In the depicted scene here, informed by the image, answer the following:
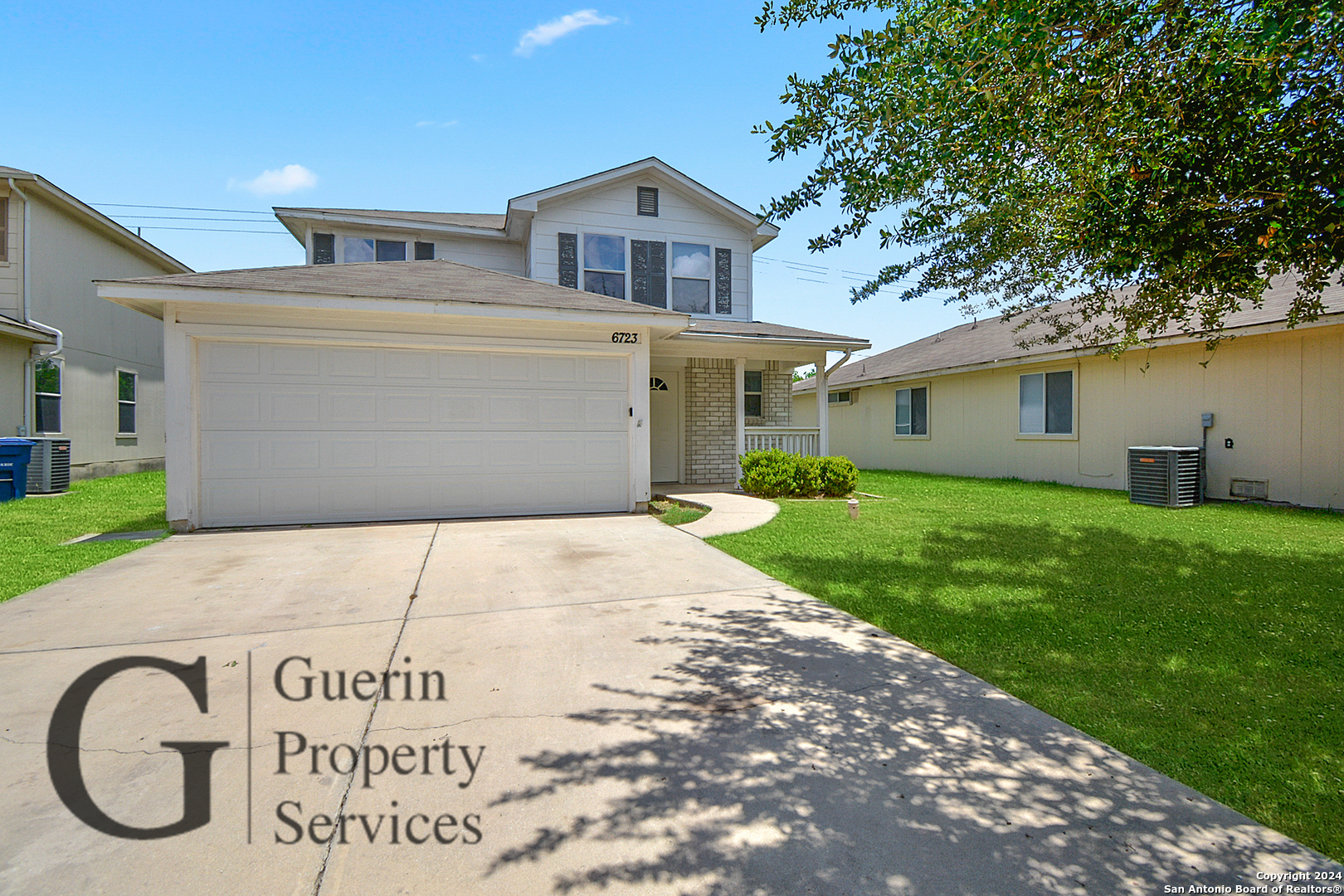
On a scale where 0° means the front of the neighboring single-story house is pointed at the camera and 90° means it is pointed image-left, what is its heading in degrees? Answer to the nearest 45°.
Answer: approximately 315°

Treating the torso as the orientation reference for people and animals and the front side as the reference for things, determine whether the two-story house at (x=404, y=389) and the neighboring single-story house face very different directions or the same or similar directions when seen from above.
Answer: same or similar directions

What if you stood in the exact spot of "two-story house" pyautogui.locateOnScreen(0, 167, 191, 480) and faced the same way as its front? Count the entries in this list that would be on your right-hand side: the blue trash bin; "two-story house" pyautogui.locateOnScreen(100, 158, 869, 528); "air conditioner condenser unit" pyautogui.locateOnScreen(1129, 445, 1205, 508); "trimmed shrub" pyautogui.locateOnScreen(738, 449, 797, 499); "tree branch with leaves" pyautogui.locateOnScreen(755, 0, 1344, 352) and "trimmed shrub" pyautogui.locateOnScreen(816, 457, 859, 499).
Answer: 0

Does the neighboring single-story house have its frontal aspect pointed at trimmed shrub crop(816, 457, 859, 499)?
no

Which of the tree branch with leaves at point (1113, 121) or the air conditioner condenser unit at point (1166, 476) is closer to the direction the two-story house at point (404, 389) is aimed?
the tree branch with leaves

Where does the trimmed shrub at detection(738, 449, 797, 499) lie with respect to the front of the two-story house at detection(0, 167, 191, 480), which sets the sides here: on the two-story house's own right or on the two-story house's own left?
on the two-story house's own left

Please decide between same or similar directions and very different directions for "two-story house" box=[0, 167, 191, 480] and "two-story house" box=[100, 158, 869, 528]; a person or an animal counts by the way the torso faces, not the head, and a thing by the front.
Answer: same or similar directions

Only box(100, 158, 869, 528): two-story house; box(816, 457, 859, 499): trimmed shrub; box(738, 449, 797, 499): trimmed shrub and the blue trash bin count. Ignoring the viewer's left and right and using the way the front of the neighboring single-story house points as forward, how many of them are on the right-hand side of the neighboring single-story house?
4

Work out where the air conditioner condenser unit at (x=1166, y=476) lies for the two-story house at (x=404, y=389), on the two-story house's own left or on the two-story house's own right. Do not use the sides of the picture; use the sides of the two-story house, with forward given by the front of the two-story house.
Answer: on the two-story house's own left

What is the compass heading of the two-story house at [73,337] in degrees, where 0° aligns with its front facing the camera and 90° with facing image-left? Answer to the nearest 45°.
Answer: approximately 45°

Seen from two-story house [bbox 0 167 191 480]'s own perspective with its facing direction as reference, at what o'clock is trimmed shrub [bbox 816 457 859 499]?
The trimmed shrub is roughly at 9 o'clock from the two-story house.

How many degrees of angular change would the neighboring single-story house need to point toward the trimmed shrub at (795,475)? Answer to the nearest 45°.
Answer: approximately 90° to its right

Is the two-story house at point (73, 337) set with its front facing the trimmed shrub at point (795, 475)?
no

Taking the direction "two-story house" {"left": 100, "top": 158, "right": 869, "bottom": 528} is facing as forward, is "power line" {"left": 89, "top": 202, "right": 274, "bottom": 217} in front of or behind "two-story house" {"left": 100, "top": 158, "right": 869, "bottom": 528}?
behind

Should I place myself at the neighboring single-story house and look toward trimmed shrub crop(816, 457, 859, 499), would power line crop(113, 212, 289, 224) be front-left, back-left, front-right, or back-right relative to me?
front-right

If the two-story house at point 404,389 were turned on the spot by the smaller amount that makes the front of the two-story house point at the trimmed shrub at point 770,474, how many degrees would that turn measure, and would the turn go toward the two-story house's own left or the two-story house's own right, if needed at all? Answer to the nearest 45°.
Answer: approximately 90° to the two-story house's own left

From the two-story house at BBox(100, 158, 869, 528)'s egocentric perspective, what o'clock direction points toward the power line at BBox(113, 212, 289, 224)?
The power line is roughly at 5 o'clock from the two-story house.

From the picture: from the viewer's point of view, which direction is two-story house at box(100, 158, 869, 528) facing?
toward the camera

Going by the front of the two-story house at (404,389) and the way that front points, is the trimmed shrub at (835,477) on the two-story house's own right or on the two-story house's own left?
on the two-story house's own left

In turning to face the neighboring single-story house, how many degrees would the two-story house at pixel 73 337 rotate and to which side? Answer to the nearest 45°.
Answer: approximately 90° to its left

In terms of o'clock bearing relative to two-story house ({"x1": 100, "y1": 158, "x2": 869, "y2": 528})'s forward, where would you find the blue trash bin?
The blue trash bin is roughly at 4 o'clock from the two-story house.

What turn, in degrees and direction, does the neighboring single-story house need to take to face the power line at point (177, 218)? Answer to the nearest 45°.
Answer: approximately 135° to its right
